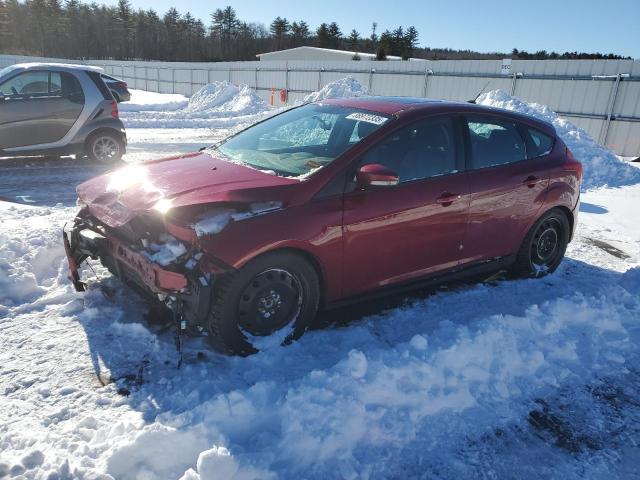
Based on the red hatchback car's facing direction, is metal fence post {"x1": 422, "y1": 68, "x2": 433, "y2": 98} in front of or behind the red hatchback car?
behind

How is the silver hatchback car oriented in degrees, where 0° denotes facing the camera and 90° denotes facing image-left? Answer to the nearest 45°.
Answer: approximately 90°

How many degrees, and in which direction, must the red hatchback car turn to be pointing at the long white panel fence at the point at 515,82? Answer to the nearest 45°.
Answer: approximately 180°

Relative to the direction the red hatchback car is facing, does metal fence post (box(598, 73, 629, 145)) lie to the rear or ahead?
to the rear

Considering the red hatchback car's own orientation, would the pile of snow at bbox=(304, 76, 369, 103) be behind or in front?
behind

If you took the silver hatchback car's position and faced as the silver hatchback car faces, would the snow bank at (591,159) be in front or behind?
behind

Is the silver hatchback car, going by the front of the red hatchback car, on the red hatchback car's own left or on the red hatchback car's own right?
on the red hatchback car's own right

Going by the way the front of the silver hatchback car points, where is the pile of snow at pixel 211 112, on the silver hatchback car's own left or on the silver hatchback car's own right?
on the silver hatchback car's own right

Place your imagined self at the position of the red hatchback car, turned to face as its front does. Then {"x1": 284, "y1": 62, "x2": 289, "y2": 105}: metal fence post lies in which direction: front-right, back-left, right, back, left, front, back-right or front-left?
back-right

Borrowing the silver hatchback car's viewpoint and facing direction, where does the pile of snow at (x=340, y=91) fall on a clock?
The pile of snow is roughly at 5 o'clock from the silver hatchback car.

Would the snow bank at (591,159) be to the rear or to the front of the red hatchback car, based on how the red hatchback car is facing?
to the rear
